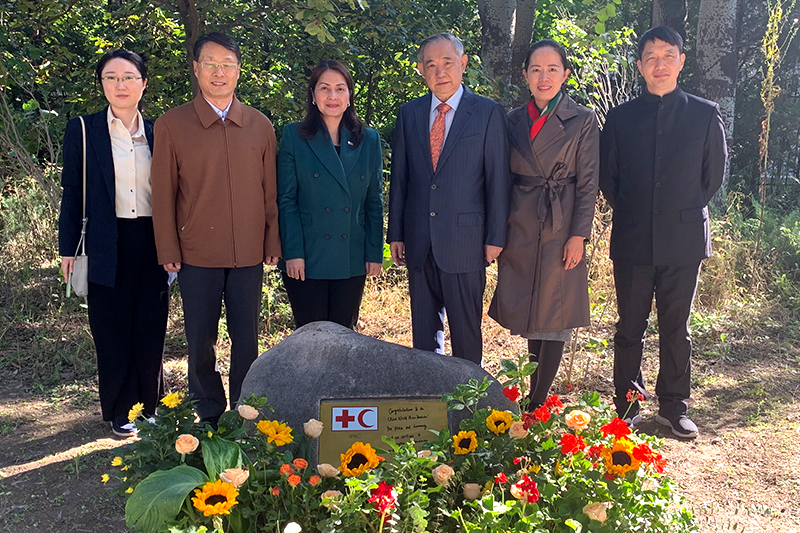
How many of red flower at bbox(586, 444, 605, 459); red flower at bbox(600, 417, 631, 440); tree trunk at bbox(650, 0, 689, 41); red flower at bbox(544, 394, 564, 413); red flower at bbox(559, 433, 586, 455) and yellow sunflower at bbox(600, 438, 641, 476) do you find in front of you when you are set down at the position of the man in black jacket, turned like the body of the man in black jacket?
5

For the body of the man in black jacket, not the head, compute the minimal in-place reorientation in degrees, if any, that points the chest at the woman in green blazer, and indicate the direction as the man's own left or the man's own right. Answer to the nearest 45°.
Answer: approximately 45° to the man's own right

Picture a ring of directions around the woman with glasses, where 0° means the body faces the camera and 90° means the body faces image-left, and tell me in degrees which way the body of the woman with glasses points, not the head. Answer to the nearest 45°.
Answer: approximately 0°

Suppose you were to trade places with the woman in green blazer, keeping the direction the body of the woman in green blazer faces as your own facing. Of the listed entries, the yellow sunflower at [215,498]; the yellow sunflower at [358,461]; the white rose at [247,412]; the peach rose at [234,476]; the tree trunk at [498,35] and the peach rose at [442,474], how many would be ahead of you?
5

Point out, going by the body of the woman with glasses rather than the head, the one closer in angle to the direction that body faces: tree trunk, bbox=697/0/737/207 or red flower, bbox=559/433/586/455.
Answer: the red flower

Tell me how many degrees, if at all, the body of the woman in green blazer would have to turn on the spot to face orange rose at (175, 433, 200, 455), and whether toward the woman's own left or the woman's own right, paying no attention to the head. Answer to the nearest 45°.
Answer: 0° — they already face it

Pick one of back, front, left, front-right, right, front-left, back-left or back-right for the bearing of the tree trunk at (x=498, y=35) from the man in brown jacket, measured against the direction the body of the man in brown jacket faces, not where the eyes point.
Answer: back-left

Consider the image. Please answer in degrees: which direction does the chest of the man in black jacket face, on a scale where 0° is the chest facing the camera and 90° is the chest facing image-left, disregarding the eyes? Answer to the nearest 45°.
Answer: approximately 0°

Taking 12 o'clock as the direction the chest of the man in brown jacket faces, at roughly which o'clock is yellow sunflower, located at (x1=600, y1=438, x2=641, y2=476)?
The yellow sunflower is roughly at 11 o'clock from the man in brown jacket.

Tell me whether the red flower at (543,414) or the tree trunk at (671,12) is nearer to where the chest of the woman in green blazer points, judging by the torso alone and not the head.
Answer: the red flower
